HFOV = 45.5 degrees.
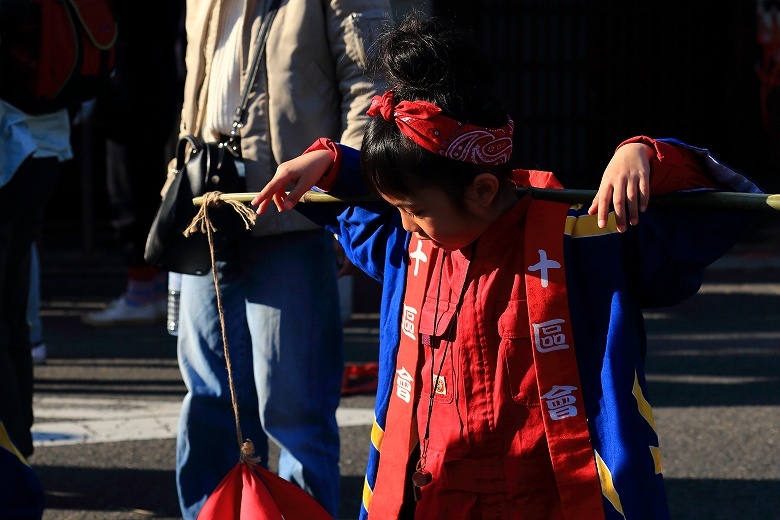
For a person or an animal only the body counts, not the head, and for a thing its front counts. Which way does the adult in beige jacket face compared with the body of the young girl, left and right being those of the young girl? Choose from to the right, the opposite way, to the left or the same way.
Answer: the same way

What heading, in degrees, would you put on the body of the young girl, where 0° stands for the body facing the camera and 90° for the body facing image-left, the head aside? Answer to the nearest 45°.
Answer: approximately 45°

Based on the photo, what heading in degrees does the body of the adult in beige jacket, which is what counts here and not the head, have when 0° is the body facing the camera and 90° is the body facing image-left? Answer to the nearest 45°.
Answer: approximately 45°

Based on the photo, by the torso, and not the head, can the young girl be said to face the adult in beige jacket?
no

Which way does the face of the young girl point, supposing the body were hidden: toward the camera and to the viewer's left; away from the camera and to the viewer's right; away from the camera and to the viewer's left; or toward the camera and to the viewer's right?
toward the camera and to the viewer's left

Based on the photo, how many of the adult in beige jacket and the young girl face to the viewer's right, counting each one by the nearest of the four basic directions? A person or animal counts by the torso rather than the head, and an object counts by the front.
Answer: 0
